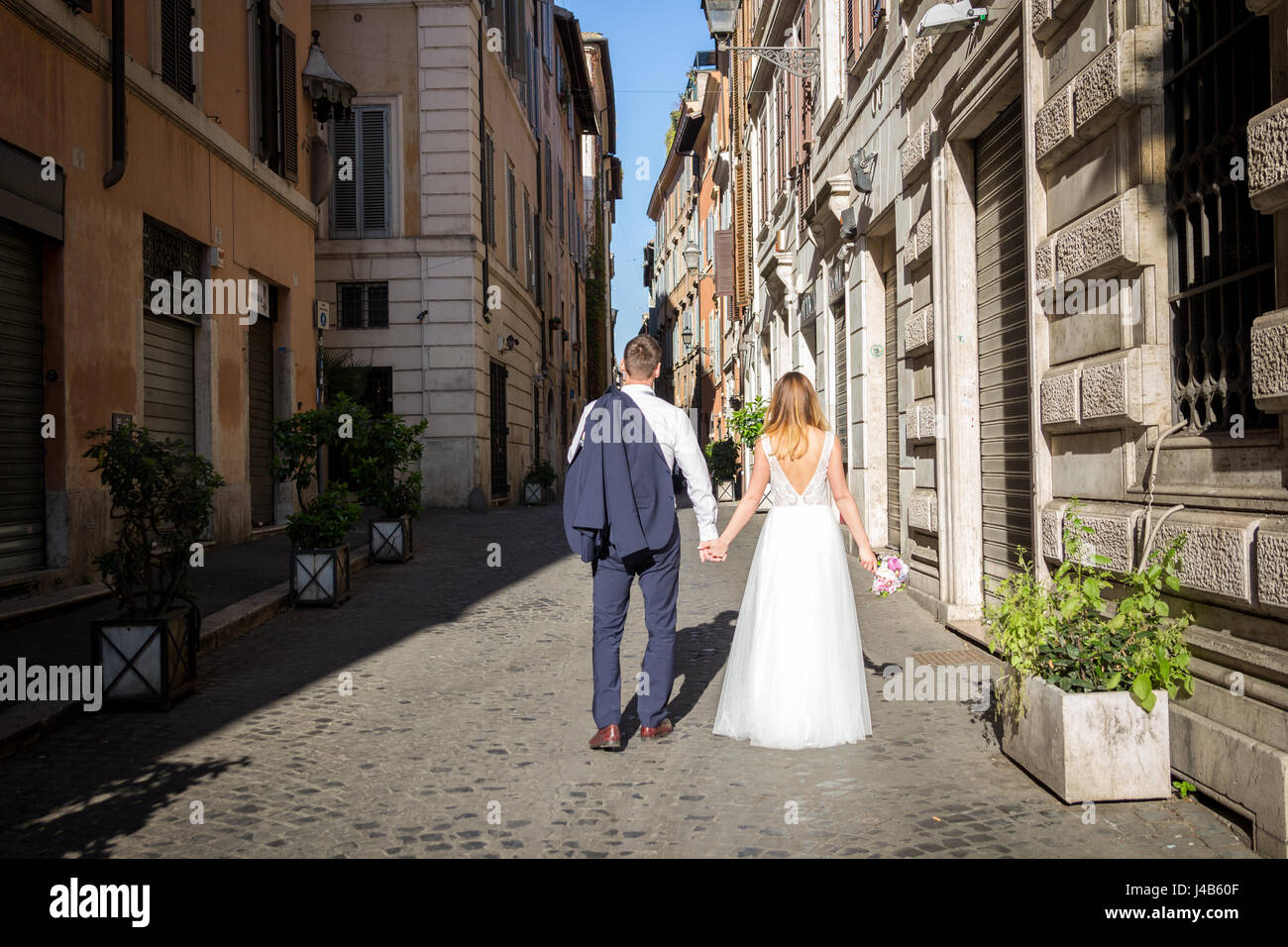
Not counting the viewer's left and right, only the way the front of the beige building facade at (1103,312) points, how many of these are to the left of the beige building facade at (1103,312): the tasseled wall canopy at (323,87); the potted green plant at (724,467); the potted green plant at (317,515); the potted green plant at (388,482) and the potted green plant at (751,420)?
0

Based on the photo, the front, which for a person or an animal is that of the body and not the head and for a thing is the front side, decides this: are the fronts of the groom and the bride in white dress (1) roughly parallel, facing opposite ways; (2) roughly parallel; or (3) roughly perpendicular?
roughly parallel

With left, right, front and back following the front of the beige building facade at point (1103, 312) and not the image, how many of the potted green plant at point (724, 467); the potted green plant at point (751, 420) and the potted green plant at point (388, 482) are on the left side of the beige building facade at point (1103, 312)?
0

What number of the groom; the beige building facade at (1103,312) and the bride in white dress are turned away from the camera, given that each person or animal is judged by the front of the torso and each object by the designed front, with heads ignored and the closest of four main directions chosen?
2

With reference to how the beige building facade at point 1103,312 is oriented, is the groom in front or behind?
in front

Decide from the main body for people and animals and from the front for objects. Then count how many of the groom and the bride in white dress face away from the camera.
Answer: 2

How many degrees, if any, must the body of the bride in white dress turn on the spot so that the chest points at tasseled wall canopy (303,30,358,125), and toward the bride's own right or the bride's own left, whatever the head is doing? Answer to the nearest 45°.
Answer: approximately 45° to the bride's own left

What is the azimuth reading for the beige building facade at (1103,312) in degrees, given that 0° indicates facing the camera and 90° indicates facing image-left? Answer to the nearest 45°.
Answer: approximately 45°

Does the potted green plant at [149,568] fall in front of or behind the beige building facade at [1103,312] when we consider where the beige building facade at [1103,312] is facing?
in front

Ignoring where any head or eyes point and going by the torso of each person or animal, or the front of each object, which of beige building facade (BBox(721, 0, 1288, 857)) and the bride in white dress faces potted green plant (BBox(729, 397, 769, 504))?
the bride in white dress

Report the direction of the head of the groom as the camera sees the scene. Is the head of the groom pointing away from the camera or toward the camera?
away from the camera

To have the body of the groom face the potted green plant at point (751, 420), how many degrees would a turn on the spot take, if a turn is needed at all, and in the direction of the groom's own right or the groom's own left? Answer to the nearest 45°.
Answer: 0° — they already face it

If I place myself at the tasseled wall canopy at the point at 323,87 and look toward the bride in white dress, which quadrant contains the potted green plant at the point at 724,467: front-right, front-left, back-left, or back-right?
back-left

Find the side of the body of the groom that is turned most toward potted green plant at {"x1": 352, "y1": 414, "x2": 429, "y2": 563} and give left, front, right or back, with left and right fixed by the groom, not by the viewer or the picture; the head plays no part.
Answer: front

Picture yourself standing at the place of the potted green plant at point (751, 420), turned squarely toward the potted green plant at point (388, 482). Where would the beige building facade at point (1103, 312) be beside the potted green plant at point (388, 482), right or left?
left

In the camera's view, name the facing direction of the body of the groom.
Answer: away from the camera

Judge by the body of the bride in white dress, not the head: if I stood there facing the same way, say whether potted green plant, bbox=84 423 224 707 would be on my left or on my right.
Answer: on my left

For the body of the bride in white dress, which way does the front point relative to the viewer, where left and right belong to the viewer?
facing away from the viewer

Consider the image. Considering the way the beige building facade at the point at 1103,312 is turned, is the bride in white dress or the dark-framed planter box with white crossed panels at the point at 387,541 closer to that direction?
the bride in white dress

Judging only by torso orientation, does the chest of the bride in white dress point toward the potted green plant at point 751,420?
yes
